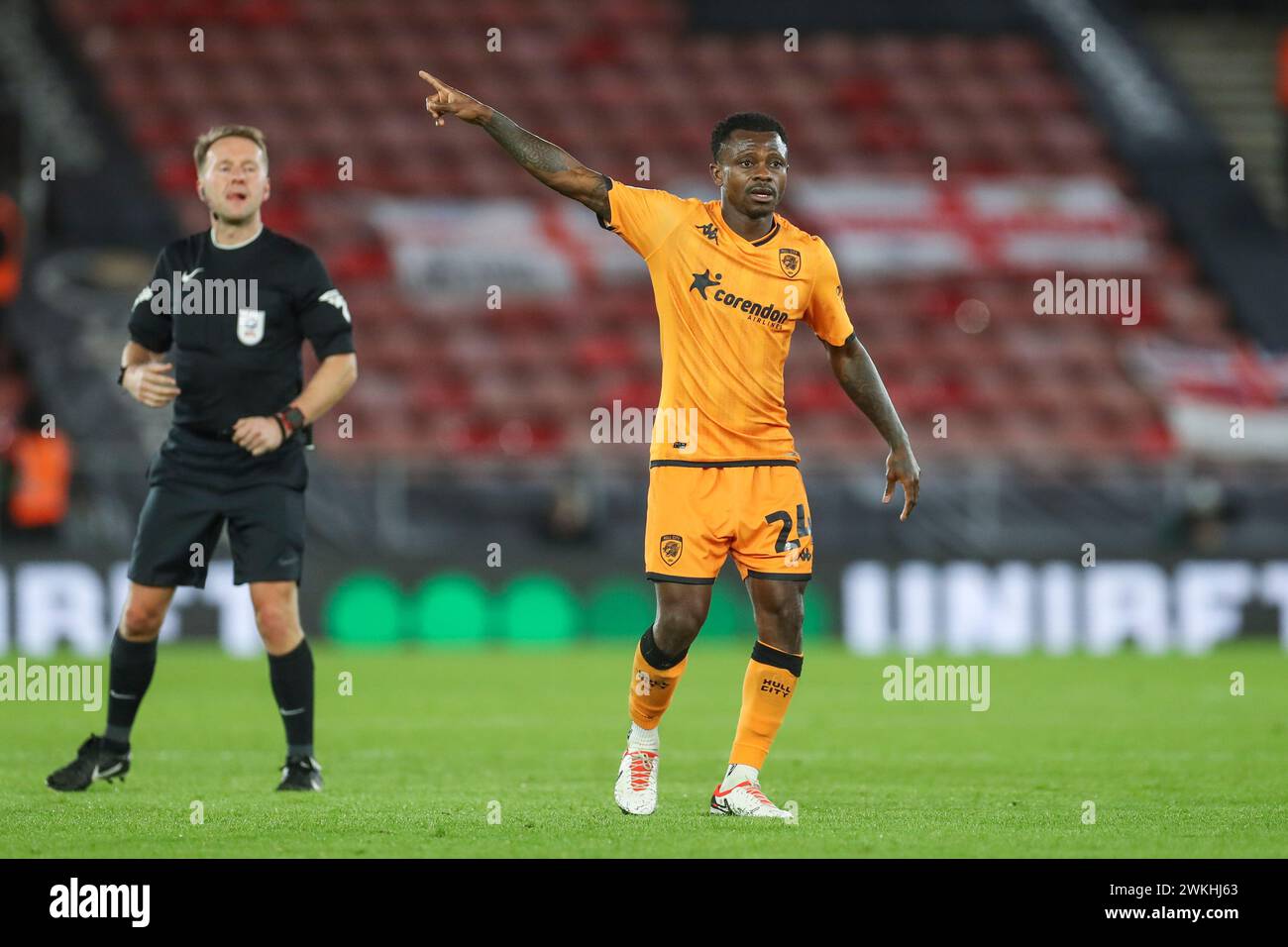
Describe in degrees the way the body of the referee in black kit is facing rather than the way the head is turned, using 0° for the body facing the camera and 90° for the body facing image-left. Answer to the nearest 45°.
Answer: approximately 0°
